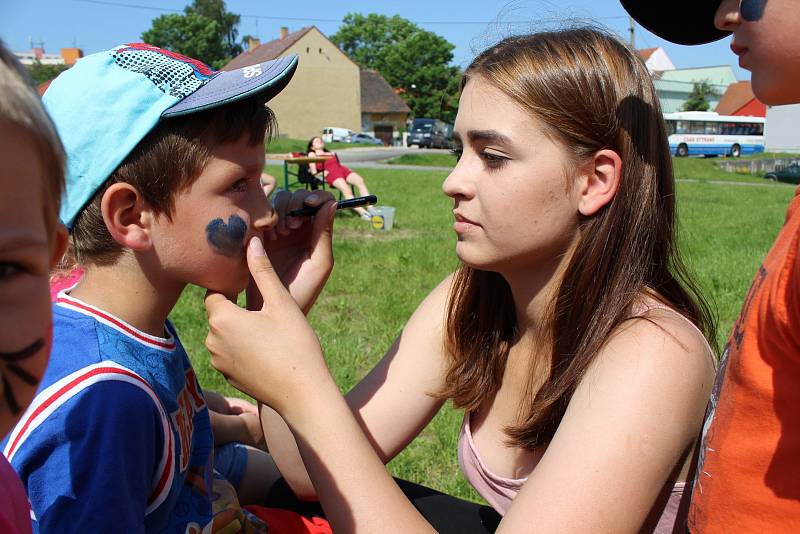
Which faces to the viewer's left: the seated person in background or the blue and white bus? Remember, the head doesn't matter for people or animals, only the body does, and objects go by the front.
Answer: the blue and white bus

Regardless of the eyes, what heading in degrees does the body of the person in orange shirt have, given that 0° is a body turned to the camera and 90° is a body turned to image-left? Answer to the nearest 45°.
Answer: approximately 90°

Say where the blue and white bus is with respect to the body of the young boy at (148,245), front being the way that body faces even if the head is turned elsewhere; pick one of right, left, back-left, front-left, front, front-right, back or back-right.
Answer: front-left

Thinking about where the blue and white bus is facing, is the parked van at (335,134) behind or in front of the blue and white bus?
in front

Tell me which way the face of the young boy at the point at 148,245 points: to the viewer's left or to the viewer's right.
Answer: to the viewer's right

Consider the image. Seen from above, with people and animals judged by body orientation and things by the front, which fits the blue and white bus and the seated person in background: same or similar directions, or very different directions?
very different directions

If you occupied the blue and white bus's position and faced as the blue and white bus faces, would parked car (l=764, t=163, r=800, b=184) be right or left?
on its left

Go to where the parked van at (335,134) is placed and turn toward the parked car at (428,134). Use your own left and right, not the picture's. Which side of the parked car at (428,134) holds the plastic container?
right

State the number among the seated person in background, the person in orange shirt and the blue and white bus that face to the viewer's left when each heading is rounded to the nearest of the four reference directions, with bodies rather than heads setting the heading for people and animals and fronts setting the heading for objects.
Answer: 2

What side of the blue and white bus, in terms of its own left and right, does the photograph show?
left

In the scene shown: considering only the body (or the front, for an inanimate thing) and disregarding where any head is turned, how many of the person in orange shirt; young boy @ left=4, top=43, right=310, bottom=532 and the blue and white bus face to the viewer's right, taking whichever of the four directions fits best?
1
